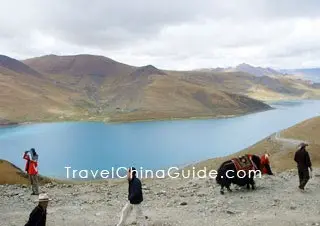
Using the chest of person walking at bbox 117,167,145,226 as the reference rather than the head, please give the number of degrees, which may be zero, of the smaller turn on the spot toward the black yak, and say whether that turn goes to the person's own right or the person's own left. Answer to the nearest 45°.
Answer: approximately 135° to the person's own right

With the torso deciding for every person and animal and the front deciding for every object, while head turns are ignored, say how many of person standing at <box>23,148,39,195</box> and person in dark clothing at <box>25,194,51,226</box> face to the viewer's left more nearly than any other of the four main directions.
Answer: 1

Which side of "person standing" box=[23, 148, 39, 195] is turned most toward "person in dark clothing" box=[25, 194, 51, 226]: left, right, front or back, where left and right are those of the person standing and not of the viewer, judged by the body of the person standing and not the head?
left

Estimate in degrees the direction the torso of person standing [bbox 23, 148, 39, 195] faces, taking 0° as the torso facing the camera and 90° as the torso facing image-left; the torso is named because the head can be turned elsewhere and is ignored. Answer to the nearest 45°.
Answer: approximately 90°

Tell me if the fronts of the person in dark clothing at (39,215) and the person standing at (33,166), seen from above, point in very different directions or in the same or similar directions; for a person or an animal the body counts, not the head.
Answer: very different directions

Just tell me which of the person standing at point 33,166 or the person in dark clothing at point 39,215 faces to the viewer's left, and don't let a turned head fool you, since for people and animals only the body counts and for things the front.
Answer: the person standing
